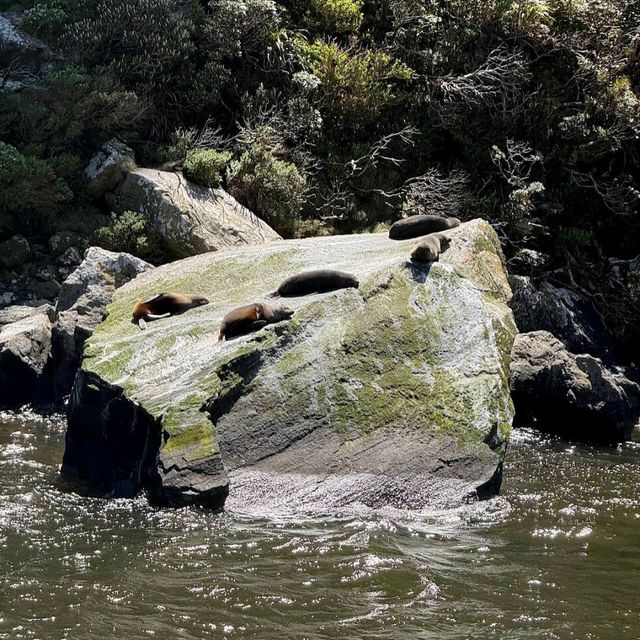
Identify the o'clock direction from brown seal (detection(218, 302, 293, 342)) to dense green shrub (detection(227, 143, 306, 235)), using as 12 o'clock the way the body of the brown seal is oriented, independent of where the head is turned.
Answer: The dense green shrub is roughly at 9 o'clock from the brown seal.

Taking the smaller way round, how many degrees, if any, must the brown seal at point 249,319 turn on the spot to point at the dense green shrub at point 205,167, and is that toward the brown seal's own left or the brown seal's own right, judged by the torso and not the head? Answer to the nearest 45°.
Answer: approximately 90° to the brown seal's own left

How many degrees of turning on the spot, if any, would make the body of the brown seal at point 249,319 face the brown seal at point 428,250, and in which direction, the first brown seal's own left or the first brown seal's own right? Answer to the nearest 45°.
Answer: approximately 45° to the first brown seal's own left

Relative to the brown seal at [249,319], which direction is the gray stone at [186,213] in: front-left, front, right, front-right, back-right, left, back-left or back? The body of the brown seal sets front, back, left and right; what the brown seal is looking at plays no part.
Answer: left

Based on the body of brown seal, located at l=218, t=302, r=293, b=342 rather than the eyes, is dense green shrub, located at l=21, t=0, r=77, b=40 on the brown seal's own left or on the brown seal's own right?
on the brown seal's own left

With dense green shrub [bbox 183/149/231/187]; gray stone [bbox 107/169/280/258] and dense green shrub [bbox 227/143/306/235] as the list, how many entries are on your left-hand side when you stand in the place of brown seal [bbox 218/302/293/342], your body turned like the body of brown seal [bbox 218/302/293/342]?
3

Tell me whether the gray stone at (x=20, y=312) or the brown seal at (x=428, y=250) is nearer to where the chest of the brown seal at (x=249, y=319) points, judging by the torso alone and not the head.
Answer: the brown seal at (x=428, y=250)

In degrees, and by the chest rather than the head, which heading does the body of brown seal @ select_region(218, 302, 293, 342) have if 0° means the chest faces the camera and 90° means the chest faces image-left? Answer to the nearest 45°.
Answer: approximately 270°

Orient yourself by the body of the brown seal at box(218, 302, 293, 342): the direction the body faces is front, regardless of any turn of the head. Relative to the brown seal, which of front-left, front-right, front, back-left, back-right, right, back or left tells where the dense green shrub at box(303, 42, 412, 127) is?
left

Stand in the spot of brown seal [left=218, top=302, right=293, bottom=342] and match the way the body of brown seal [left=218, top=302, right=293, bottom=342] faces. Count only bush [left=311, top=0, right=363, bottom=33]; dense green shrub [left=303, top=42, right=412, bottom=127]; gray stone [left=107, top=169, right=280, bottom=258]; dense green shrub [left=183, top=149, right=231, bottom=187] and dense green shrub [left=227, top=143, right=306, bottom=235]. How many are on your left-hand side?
5

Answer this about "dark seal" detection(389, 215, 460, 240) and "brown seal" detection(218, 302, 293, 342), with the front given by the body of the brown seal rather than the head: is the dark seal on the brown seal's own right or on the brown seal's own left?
on the brown seal's own left
